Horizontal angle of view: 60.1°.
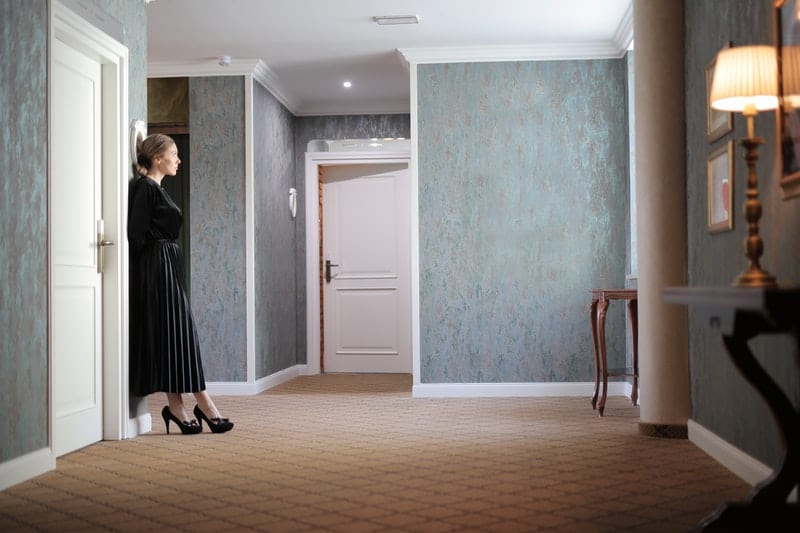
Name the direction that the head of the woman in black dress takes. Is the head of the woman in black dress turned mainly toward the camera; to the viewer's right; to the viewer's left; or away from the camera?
to the viewer's right

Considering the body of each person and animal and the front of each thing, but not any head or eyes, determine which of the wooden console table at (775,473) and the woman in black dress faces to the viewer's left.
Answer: the wooden console table

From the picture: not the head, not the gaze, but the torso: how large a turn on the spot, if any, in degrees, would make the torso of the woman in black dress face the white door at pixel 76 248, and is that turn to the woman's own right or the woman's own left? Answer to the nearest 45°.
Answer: approximately 135° to the woman's own right

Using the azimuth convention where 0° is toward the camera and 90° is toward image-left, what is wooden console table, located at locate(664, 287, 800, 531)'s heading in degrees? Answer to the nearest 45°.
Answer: approximately 90°

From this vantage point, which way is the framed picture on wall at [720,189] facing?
to the viewer's left

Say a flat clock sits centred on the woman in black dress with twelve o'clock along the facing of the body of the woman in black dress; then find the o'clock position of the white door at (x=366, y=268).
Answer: The white door is roughly at 10 o'clock from the woman in black dress.

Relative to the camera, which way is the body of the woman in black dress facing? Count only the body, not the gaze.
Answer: to the viewer's right

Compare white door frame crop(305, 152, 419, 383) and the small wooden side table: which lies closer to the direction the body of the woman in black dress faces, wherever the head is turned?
the small wooden side table

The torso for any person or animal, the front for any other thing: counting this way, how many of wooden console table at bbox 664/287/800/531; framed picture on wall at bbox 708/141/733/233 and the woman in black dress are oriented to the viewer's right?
1

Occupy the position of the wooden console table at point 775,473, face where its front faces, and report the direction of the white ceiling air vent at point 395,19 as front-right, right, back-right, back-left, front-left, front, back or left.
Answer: front-right

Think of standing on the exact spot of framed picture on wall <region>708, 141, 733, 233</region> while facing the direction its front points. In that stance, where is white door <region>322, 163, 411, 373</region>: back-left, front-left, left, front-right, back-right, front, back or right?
front-right

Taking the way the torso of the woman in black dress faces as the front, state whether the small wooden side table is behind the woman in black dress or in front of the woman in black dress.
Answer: in front

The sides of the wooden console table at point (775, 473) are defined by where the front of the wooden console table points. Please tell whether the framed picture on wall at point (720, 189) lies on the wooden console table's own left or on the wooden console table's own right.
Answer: on the wooden console table's own right
